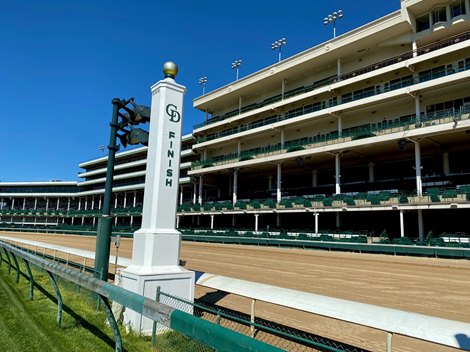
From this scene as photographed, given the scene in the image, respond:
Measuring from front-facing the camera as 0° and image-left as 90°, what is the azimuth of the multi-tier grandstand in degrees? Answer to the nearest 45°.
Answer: approximately 45°

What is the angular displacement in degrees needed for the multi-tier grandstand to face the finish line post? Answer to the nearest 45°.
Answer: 0° — it already faces it

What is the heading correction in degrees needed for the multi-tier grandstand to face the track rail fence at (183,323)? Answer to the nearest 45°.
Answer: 0° — it already faces it
